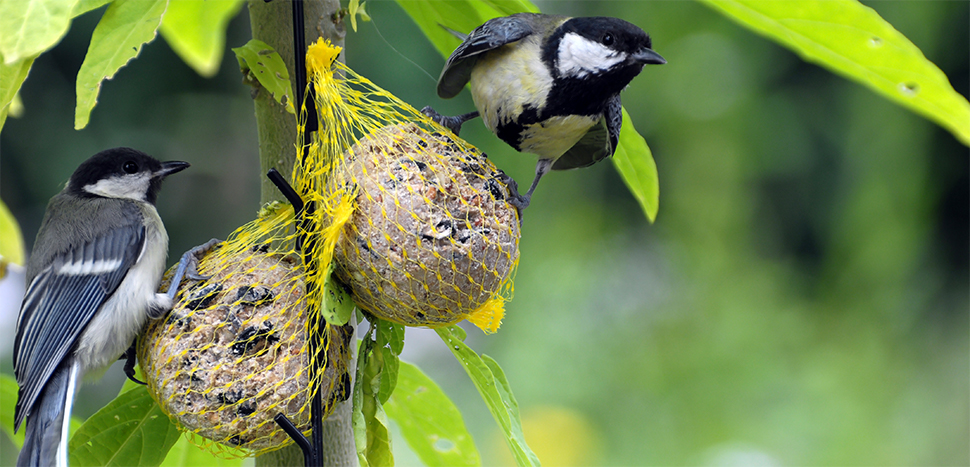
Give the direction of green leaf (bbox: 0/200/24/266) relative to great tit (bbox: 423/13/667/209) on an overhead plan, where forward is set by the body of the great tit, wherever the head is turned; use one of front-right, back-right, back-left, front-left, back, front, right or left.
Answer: back-right

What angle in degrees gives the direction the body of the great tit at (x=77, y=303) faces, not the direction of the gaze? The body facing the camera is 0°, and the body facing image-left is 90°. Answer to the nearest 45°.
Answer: approximately 270°

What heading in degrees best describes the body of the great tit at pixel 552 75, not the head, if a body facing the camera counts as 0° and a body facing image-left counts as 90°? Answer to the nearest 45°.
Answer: approximately 315°

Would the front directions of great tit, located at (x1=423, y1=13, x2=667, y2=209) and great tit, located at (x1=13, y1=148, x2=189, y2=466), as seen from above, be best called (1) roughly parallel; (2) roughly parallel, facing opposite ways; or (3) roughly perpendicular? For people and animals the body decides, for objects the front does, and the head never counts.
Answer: roughly perpendicular

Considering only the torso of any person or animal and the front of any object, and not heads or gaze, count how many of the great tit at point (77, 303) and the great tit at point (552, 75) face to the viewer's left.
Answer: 0
